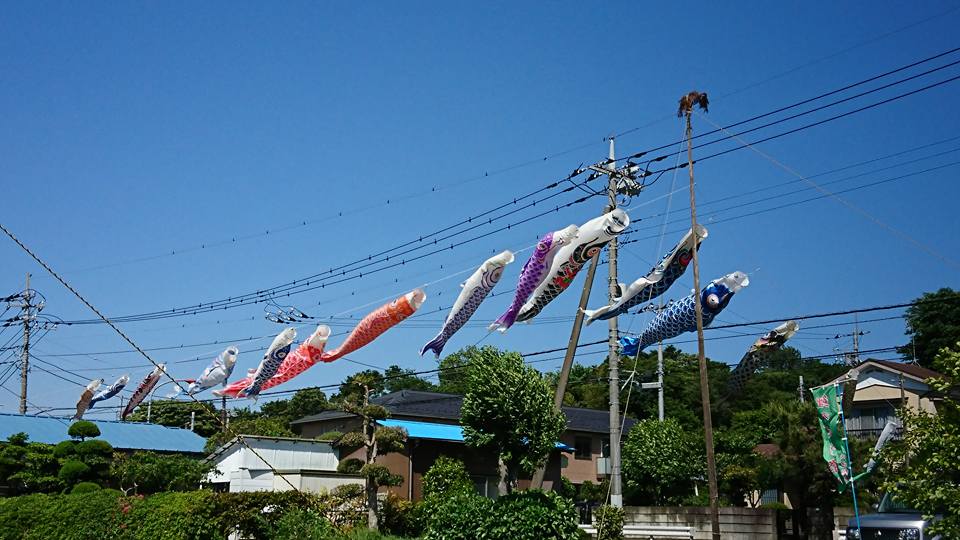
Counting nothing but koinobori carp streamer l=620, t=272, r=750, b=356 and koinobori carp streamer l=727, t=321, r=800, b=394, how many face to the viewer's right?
2

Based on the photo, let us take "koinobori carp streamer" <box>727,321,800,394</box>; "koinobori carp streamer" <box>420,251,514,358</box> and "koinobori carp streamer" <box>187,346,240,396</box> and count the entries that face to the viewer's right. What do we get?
3

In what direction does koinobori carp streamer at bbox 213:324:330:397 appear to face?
to the viewer's right

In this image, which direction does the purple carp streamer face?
to the viewer's right

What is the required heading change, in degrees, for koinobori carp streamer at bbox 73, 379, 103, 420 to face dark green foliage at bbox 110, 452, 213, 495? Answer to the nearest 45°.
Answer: approximately 90° to its right

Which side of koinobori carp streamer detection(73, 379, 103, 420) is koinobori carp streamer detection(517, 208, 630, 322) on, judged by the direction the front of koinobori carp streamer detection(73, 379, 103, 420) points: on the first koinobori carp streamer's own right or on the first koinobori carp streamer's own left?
on the first koinobori carp streamer's own right

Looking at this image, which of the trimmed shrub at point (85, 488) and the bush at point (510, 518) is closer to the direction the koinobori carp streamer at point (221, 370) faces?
the bush

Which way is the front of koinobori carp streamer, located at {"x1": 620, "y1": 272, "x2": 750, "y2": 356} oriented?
to the viewer's right

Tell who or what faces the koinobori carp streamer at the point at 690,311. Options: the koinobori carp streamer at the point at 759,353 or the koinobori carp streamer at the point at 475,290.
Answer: the koinobori carp streamer at the point at 475,290

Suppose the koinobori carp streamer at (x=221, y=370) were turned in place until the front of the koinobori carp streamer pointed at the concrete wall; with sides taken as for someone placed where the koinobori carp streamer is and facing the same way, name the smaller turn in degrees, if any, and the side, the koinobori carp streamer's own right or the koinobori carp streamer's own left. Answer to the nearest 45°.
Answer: approximately 45° to the koinobori carp streamer's own right

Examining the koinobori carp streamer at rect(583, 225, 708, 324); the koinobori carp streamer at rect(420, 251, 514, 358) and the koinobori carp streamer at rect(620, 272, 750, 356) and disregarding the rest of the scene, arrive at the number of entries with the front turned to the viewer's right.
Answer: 3

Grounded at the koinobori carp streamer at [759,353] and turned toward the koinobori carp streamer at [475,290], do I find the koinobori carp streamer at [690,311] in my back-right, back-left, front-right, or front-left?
front-left

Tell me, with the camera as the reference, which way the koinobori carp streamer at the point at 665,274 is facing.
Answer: facing to the right of the viewer

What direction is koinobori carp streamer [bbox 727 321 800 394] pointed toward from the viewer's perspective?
to the viewer's right

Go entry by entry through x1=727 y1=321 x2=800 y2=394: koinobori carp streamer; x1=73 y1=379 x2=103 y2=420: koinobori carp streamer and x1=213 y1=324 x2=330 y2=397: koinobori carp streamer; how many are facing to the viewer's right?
3

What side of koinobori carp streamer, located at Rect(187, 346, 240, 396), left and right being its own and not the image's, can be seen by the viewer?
right

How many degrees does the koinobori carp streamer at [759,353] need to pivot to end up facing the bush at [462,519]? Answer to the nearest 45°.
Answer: approximately 135° to its right
